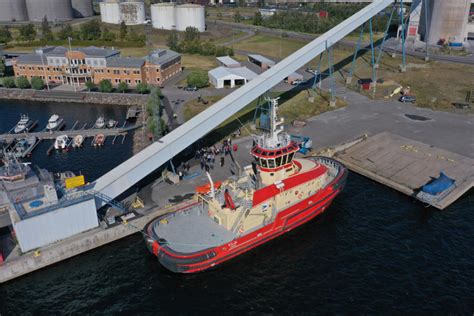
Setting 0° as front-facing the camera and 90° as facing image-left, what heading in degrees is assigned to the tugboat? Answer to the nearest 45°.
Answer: approximately 225°

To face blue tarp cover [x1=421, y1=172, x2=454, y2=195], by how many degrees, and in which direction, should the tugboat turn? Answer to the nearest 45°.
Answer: approximately 45° to its right
